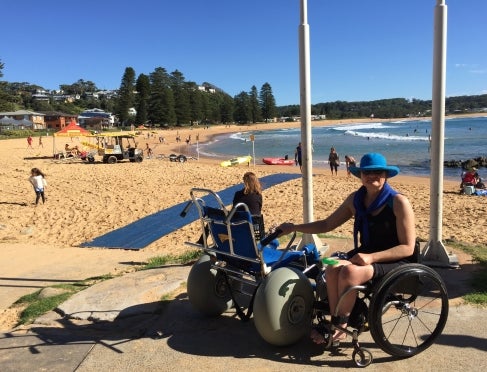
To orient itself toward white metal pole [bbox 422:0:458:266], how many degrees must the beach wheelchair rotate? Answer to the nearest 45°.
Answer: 0° — it already faces it

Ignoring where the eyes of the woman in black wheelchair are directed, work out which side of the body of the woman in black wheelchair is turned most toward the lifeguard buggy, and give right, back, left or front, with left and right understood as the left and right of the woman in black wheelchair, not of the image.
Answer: right

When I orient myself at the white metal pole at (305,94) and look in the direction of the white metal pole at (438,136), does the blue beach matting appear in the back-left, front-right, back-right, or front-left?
back-left

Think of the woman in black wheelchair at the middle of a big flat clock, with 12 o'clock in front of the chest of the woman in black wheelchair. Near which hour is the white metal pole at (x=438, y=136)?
The white metal pole is roughly at 5 o'clock from the woman in black wheelchair.

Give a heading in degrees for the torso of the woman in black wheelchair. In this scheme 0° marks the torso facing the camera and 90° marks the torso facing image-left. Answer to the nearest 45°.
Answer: approximately 45°

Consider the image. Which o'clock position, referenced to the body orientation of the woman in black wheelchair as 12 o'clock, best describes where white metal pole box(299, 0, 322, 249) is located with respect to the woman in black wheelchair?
The white metal pole is roughly at 4 o'clock from the woman in black wheelchair.
